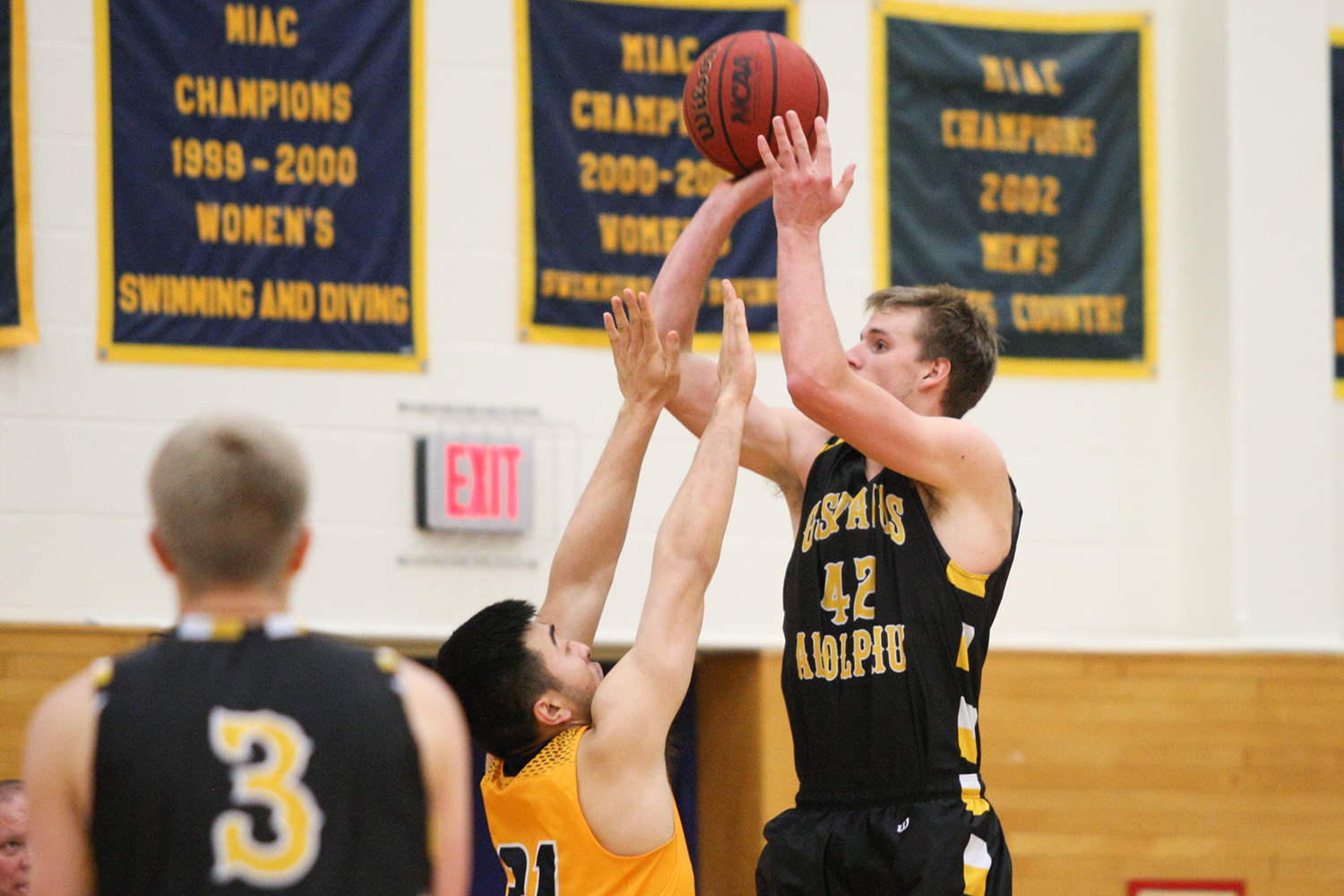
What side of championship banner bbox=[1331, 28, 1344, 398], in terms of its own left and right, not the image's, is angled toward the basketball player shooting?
front

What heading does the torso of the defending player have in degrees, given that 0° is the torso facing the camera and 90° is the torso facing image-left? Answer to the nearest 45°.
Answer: approximately 225°

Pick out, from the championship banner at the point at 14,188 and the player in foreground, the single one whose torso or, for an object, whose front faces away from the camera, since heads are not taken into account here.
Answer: the player in foreground

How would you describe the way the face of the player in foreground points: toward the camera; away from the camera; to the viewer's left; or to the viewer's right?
away from the camera

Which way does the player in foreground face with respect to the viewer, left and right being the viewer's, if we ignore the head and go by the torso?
facing away from the viewer

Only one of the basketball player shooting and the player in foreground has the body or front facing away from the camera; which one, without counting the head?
the player in foreground

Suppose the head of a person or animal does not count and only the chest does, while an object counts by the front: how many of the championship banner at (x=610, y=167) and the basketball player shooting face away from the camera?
0

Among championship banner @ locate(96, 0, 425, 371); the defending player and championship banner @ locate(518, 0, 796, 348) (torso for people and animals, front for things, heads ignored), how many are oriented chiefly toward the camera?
2

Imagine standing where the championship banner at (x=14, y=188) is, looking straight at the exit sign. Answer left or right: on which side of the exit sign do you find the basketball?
right

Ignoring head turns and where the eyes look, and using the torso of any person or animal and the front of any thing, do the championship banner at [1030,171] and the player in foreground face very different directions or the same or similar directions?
very different directions
